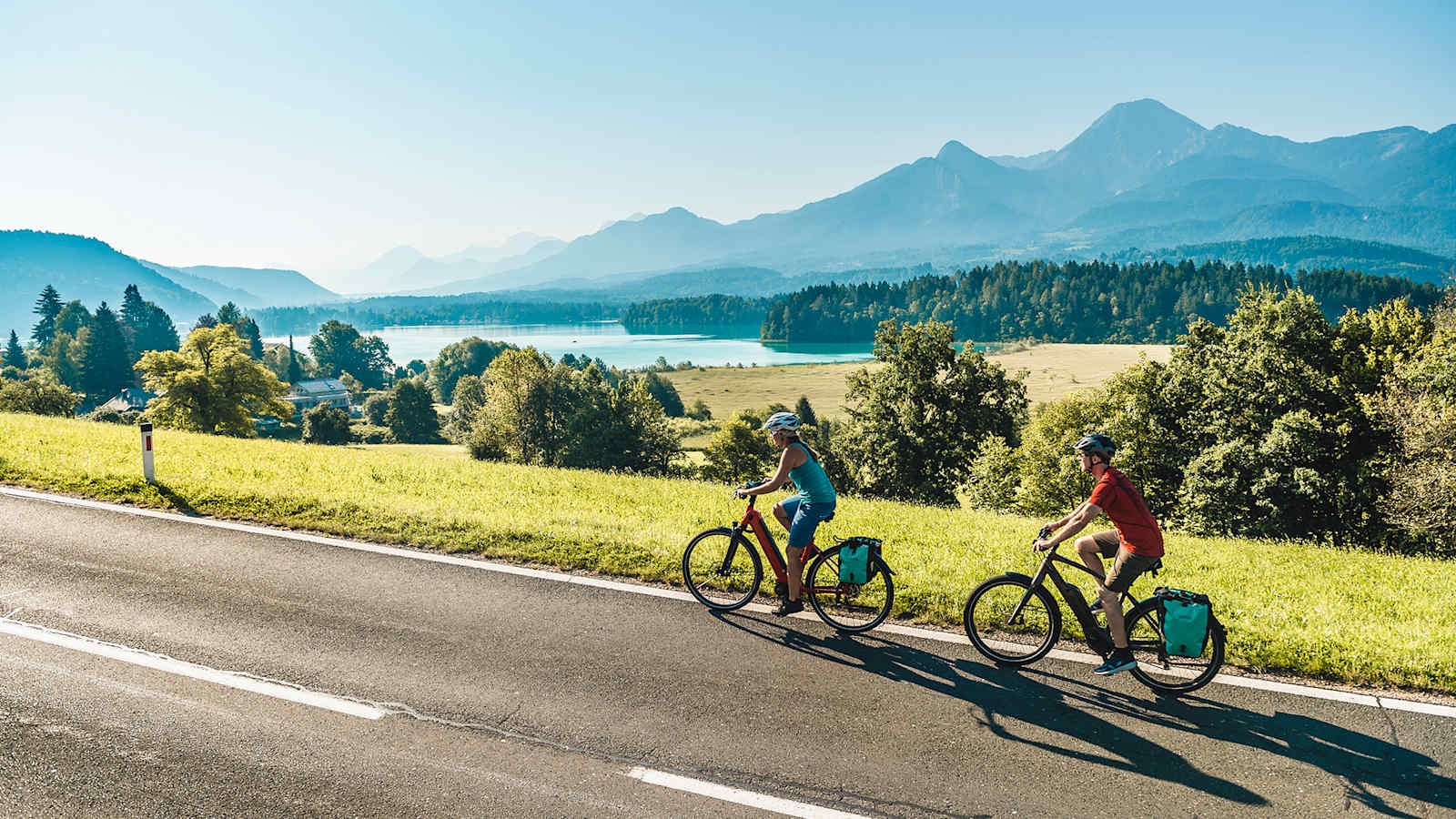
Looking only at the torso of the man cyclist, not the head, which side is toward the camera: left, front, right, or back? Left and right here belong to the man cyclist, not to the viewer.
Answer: left

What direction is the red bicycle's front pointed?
to the viewer's left

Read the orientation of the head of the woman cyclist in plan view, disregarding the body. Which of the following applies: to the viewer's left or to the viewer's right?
to the viewer's left

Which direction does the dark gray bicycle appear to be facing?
to the viewer's left

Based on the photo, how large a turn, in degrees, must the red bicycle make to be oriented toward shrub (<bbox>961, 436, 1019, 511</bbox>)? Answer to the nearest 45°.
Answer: approximately 90° to its right

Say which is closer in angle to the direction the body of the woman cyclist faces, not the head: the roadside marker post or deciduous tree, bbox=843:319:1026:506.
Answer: the roadside marker post

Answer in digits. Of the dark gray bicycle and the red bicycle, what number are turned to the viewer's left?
2

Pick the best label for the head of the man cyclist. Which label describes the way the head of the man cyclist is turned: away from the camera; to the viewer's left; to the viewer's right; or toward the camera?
to the viewer's left

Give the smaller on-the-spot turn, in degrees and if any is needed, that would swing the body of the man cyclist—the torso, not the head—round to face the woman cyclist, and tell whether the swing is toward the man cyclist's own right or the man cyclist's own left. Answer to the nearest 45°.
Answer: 0° — they already face them

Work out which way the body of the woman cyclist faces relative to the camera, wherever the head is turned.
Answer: to the viewer's left

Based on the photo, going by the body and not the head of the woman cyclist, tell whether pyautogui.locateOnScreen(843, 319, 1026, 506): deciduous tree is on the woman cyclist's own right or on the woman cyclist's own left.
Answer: on the woman cyclist's own right

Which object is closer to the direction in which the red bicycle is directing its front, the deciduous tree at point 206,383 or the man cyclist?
the deciduous tree

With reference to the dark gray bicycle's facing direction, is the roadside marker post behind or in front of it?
in front
